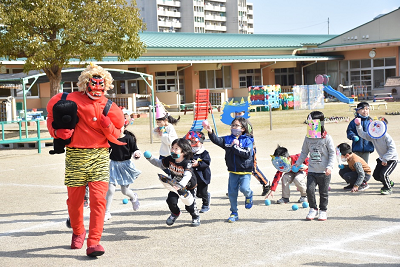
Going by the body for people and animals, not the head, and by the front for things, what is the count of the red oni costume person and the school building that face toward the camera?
2

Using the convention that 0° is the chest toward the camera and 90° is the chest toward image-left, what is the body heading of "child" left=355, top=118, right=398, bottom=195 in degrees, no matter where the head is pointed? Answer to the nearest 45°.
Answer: approximately 45°

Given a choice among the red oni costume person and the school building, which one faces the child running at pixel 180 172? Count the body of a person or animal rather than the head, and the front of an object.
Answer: the school building

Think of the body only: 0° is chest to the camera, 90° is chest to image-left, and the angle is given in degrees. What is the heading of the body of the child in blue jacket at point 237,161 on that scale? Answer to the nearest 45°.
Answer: approximately 45°

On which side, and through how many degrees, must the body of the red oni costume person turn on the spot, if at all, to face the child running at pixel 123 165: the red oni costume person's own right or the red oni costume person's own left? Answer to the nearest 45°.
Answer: approximately 180°

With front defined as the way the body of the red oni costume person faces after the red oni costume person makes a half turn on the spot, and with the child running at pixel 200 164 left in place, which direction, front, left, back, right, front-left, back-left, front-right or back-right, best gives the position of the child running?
front-right

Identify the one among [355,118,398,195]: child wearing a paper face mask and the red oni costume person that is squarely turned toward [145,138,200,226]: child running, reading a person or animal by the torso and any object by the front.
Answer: [355,118,398,195]: child wearing a paper face mask
